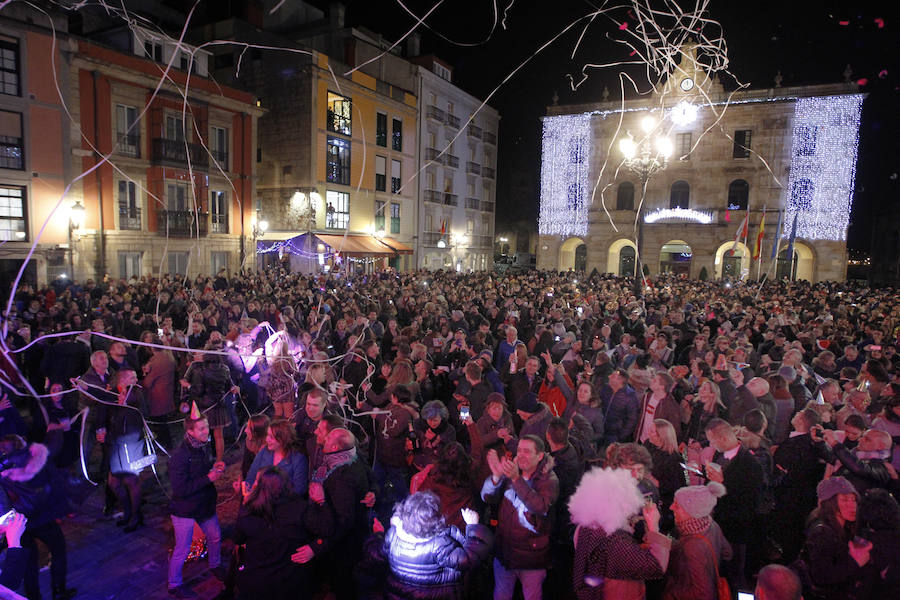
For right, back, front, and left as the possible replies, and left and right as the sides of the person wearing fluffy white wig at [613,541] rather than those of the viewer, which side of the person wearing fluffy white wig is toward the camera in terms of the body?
back

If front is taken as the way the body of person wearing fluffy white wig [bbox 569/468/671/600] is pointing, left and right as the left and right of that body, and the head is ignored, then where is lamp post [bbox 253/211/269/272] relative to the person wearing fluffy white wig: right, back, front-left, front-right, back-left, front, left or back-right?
front-left

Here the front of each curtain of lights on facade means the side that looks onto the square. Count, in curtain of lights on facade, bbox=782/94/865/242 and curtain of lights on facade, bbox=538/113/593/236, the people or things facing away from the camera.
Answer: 0

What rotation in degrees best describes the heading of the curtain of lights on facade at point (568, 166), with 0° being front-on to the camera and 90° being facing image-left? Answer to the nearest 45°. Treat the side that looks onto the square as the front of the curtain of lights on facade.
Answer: approximately 0°

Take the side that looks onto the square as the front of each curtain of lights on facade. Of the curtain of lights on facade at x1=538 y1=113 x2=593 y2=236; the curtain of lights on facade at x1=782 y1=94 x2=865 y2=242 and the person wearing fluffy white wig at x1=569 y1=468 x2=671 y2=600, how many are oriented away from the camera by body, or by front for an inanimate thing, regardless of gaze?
1

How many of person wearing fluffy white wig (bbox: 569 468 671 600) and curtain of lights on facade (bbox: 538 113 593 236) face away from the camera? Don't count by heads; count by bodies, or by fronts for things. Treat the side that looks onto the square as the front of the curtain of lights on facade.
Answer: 1

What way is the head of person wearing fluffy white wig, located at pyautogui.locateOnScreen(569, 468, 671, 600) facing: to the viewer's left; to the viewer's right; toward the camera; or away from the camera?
away from the camera

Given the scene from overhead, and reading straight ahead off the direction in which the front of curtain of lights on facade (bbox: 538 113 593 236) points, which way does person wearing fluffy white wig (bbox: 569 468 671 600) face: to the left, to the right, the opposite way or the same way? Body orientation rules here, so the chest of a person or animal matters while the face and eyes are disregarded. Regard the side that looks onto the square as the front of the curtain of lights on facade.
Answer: the opposite way

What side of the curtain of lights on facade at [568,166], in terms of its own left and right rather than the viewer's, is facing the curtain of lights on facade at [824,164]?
left

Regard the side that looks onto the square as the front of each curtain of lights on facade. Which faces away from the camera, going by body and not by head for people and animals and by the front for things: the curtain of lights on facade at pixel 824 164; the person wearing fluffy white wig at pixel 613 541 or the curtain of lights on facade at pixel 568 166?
the person wearing fluffy white wig

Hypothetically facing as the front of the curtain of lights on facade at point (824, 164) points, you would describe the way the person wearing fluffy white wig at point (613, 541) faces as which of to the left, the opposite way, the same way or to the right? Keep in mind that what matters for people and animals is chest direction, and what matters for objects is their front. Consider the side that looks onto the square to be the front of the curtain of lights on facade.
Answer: the opposite way
